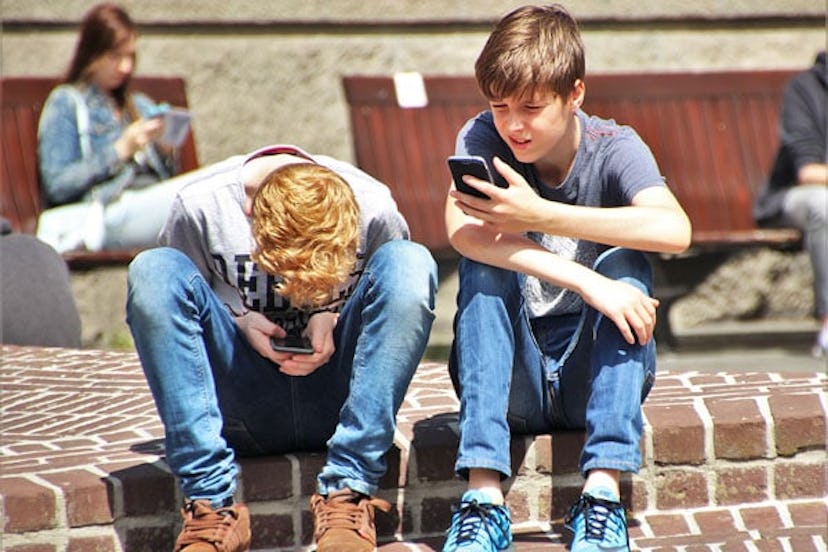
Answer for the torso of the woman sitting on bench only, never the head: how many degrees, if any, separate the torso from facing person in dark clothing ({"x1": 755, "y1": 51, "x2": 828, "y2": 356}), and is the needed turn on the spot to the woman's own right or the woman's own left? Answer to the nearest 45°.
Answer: approximately 45° to the woman's own left

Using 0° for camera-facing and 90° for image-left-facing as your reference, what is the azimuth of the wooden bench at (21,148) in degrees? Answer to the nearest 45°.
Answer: approximately 0°

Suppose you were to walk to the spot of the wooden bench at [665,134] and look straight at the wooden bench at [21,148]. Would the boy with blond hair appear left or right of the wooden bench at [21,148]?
left

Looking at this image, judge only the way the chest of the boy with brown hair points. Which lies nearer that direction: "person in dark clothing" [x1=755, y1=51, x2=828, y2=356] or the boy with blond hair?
the boy with blond hair

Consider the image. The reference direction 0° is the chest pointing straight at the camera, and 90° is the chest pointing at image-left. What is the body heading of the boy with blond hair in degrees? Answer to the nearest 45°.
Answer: approximately 0°
